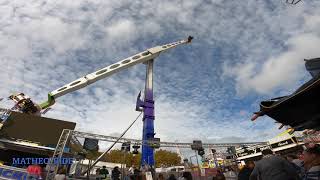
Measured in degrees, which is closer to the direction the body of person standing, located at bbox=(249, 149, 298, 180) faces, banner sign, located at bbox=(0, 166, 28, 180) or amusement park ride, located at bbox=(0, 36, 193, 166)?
the amusement park ride

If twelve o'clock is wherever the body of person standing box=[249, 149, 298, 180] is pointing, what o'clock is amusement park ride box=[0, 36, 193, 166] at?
The amusement park ride is roughly at 11 o'clock from the person standing.

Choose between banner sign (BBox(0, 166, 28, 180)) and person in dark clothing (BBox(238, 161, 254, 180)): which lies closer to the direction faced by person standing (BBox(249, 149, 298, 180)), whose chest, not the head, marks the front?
the person in dark clothing

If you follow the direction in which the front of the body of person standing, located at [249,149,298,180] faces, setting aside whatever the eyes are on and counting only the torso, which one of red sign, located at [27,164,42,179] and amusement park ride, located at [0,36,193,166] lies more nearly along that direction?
the amusement park ride

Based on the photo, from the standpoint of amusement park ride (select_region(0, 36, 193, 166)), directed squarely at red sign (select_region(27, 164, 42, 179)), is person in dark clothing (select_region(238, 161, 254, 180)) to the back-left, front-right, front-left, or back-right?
front-left

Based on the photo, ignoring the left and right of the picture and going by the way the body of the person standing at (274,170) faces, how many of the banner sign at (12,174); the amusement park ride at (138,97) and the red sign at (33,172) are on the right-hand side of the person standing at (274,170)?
0

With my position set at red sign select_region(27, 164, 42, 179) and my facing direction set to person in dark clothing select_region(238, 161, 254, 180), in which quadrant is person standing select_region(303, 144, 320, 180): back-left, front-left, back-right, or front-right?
front-right

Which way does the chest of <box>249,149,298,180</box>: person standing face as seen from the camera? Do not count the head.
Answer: away from the camera

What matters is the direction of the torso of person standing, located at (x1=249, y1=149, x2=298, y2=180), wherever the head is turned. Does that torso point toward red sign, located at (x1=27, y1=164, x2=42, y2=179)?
no

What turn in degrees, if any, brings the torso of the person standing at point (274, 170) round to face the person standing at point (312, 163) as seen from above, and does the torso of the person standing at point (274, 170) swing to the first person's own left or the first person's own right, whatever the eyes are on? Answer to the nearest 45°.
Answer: approximately 135° to the first person's own right

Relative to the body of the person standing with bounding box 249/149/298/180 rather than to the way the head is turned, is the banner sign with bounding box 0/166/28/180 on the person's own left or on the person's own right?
on the person's own left
